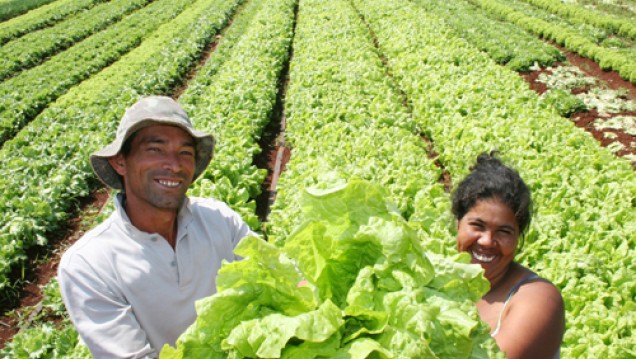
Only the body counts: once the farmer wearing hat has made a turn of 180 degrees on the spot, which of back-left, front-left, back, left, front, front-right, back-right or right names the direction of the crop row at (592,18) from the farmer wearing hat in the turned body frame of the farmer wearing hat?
right

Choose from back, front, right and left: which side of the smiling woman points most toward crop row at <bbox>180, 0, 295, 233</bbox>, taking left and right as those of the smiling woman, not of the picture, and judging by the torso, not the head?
right

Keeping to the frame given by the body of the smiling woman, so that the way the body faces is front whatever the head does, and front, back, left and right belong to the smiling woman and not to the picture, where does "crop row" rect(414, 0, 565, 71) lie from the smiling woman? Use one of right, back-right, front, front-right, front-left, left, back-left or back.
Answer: back-right

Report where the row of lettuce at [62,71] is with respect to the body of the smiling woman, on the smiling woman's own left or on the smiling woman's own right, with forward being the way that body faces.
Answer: on the smiling woman's own right

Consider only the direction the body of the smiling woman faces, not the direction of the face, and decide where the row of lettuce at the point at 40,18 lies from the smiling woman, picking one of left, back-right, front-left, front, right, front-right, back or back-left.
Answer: right

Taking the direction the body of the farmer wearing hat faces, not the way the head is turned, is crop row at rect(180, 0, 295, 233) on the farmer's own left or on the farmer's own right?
on the farmer's own left

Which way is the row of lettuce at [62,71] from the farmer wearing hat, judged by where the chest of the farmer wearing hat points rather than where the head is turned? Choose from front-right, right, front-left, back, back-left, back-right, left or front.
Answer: back-left

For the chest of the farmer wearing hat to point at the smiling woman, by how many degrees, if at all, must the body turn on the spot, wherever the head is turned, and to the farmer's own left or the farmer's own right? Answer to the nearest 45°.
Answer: approximately 45° to the farmer's own left

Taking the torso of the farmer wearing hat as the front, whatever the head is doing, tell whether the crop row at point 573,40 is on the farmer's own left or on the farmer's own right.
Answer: on the farmer's own left

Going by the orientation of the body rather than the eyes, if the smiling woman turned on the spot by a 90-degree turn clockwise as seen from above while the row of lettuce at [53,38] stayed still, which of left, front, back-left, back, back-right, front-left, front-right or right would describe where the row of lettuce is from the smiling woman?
front

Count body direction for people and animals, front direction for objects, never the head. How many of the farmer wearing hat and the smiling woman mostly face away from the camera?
0
